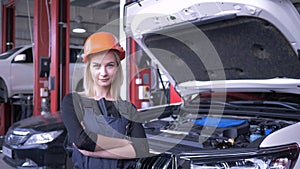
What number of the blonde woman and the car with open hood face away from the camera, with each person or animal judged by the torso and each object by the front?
0

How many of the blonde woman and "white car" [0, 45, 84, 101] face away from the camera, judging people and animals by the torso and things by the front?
0

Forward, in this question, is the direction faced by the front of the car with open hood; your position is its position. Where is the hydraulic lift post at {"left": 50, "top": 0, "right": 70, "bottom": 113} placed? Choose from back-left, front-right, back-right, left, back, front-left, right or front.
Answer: right

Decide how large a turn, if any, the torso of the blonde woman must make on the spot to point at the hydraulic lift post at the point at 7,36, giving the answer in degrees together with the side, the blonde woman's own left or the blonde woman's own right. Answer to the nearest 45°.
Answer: approximately 180°

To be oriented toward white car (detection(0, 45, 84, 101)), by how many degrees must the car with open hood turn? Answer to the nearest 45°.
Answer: approximately 90° to its right

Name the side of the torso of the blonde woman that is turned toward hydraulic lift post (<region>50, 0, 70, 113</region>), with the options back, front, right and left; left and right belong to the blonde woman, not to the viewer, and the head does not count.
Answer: back

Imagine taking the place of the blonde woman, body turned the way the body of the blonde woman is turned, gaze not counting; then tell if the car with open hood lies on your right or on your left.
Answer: on your left

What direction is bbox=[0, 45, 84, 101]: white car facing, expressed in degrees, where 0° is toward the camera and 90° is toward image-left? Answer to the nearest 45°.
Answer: approximately 45°

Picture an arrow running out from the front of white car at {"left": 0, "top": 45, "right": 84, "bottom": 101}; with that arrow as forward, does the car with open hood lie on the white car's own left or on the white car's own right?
on the white car's own left

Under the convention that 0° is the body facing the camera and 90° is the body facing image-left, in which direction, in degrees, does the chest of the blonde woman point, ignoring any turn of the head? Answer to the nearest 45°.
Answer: approximately 0°

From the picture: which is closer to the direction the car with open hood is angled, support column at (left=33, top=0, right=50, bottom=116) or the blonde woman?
the blonde woman

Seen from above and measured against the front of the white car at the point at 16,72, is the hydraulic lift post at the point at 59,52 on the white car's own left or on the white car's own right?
on the white car's own left
